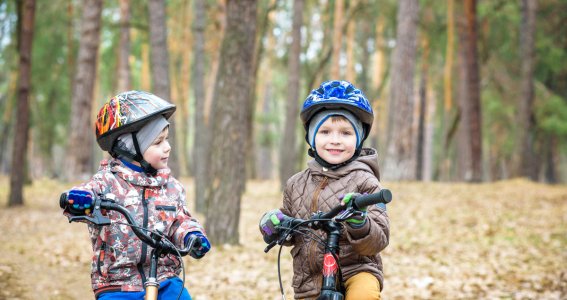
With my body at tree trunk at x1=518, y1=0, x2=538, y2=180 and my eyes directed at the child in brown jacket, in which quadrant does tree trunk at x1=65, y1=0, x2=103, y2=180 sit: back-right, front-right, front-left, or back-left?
front-right

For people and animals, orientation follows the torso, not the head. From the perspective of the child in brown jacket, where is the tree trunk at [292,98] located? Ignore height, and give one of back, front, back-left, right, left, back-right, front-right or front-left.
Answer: back-right

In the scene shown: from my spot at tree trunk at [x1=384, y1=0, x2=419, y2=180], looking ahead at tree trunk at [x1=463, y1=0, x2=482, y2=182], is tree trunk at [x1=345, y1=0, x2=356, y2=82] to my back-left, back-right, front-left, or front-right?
front-left

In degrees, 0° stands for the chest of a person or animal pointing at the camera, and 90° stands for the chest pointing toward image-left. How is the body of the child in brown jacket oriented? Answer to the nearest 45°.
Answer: approximately 45°

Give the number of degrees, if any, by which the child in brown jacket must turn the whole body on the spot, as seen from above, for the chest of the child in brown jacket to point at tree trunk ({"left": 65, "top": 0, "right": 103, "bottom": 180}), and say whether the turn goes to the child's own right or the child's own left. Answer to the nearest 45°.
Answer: approximately 90° to the child's own right

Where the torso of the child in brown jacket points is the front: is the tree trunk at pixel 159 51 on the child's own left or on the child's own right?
on the child's own right

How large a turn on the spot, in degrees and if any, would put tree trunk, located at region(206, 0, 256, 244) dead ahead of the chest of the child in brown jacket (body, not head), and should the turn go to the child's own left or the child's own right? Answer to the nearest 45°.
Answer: approximately 135° to the child's own right

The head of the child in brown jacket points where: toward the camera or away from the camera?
toward the camera

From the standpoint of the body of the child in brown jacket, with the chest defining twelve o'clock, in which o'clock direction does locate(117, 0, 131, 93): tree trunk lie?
The tree trunk is roughly at 4 o'clock from the child in brown jacket.

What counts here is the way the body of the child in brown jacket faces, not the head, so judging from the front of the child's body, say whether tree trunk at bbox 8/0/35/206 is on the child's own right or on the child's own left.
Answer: on the child's own right

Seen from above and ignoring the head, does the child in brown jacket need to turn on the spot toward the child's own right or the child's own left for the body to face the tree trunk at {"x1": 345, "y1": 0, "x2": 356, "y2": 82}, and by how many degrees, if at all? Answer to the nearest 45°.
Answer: approximately 135° to the child's own right

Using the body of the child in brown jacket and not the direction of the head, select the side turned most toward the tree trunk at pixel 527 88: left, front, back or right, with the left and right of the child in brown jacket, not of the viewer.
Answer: back
